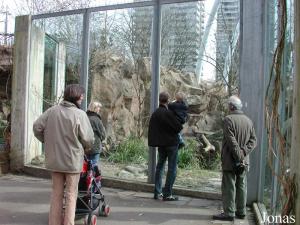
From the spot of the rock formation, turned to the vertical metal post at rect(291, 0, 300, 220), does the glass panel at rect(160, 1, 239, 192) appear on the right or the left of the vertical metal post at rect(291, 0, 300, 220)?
left

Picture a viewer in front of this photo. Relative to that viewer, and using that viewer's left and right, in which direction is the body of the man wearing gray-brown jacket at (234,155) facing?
facing away from the viewer and to the left of the viewer

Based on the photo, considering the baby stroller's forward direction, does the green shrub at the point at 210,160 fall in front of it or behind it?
in front

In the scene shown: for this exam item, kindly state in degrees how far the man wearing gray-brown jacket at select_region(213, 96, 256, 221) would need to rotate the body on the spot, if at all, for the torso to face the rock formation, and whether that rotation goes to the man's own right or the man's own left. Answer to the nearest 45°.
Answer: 0° — they already face it

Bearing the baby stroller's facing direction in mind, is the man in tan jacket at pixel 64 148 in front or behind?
behind

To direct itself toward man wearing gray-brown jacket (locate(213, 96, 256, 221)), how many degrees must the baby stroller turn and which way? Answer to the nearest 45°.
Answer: approximately 45° to its right

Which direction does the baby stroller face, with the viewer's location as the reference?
facing away from the viewer and to the right of the viewer

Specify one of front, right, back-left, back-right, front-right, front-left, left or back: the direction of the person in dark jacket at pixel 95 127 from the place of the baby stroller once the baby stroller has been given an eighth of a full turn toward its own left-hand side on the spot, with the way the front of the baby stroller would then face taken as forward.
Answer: front

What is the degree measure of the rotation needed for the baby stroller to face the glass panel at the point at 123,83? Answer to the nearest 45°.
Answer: approximately 45° to its left

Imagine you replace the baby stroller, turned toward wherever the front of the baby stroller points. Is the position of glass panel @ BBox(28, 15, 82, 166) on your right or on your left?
on your left

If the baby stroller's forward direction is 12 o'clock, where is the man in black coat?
The man in black coat is roughly at 12 o'clock from the baby stroller.

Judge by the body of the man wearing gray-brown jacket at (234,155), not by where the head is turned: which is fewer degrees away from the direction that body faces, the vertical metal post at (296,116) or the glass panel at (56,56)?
the glass panel

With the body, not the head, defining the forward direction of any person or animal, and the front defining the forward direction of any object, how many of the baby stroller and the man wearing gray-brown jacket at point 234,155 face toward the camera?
0

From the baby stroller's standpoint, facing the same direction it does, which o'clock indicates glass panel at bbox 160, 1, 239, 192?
The glass panel is roughly at 12 o'clock from the baby stroller.
